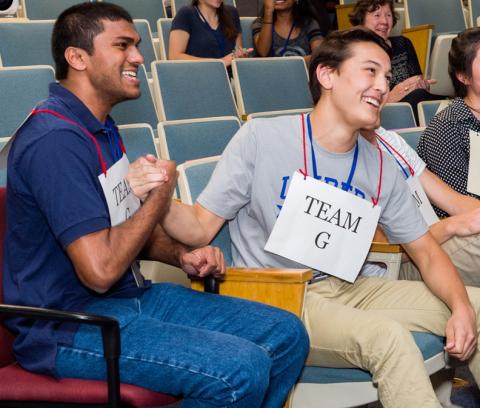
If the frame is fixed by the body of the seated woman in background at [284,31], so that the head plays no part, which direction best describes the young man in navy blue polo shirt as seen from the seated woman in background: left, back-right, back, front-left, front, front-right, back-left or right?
front

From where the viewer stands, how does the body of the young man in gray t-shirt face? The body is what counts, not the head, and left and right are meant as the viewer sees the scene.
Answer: facing the viewer and to the right of the viewer

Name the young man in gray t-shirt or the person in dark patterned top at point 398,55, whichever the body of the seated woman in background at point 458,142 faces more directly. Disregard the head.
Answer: the young man in gray t-shirt

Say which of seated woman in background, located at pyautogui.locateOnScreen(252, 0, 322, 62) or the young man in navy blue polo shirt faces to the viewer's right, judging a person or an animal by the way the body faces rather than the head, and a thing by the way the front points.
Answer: the young man in navy blue polo shirt

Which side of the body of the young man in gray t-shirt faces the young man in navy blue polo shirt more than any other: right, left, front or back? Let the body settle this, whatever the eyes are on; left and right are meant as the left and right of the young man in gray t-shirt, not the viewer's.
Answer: right

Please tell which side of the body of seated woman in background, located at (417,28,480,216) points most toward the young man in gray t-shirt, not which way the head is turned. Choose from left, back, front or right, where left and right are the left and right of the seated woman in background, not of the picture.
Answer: right

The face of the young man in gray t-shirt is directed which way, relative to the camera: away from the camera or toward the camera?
toward the camera

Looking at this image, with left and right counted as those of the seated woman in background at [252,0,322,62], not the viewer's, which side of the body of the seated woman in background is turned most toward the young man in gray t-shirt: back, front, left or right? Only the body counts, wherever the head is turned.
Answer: front

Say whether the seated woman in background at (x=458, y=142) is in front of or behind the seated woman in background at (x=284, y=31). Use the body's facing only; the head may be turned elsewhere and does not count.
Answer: in front

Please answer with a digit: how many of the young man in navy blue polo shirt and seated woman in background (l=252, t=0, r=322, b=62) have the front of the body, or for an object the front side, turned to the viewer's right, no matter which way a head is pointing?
1

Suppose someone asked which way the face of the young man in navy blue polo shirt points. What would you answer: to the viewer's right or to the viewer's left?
to the viewer's right

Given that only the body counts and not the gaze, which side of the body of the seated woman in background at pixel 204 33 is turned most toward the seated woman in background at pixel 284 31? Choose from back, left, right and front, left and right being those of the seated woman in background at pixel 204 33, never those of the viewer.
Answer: left

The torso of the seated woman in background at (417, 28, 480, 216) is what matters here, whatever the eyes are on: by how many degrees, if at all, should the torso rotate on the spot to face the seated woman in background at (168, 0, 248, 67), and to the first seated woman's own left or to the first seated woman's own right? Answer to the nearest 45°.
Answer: approximately 180°

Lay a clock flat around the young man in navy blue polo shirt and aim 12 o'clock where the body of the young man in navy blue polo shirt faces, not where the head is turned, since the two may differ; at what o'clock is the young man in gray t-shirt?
The young man in gray t-shirt is roughly at 11 o'clock from the young man in navy blue polo shirt.

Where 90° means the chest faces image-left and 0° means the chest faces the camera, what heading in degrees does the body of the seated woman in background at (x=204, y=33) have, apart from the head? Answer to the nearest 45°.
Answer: approximately 315°

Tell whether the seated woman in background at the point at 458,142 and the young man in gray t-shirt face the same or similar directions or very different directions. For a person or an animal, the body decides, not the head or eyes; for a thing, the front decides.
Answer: same or similar directions

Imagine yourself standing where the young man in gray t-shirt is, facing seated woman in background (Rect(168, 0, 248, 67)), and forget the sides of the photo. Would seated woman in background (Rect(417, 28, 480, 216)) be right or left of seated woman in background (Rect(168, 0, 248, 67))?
right

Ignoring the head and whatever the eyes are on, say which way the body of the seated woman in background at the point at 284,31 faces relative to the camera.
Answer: toward the camera

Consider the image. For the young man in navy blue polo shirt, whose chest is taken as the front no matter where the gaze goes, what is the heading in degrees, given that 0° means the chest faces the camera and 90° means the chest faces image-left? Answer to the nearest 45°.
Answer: approximately 270°
